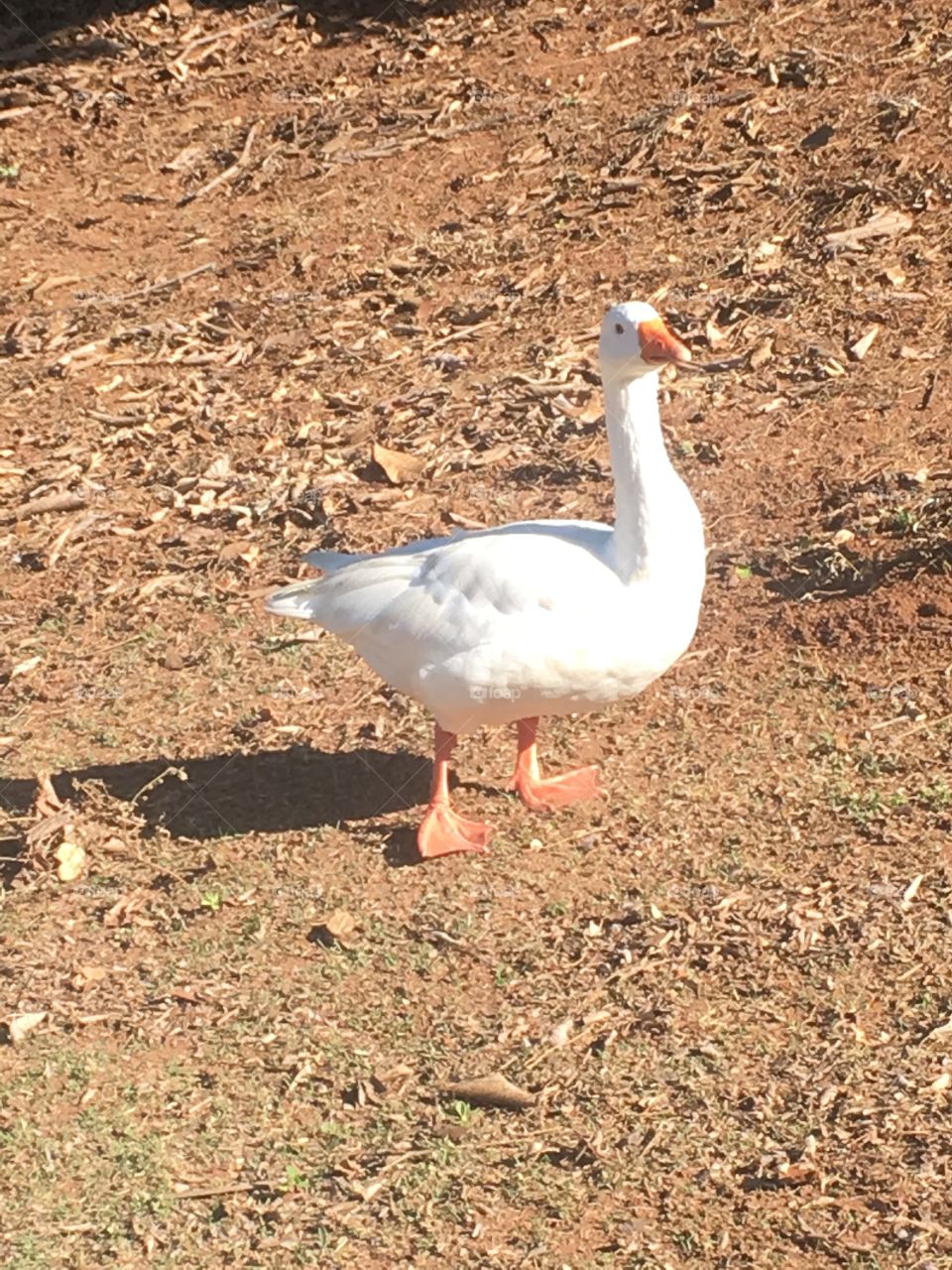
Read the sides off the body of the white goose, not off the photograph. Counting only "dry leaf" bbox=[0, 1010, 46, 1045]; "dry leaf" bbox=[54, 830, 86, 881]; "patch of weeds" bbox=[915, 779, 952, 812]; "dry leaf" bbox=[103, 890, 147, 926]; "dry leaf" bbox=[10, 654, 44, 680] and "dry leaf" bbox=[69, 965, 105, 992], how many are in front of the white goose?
1

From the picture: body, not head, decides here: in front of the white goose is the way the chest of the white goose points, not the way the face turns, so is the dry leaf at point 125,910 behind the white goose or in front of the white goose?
behind

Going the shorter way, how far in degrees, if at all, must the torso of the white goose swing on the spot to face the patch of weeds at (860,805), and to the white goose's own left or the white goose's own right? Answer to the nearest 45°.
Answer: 0° — it already faces it

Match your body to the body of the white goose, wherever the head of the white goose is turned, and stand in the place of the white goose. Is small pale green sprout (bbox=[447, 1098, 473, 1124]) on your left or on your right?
on your right

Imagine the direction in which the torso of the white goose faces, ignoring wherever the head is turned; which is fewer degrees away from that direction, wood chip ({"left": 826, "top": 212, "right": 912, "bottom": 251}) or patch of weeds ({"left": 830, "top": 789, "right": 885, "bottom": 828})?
the patch of weeds

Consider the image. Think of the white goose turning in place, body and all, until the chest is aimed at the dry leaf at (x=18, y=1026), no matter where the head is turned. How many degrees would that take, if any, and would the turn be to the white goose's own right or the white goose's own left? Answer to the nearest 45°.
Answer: approximately 135° to the white goose's own right

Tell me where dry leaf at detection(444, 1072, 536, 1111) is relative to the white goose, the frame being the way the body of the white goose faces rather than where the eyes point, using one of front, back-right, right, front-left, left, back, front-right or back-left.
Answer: right

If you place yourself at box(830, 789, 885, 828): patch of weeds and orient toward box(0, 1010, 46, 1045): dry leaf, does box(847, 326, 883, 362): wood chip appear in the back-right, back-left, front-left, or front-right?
back-right

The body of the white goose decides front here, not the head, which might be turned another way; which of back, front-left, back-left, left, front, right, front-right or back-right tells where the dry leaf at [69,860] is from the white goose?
back

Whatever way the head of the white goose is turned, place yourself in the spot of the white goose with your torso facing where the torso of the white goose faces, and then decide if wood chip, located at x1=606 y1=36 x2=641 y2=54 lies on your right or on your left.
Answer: on your left

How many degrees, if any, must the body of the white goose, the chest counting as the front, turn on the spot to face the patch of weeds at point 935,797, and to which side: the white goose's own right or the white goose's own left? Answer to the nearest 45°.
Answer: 0° — it already faces it

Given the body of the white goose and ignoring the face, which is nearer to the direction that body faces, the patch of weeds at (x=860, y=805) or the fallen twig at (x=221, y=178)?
the patch of weeds

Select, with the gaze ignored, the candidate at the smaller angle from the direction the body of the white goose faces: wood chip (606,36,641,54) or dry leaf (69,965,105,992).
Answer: the wood chip

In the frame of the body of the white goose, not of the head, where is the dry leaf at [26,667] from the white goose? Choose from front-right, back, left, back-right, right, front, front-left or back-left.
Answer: back-left

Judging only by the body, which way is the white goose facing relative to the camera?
to the viewer's right

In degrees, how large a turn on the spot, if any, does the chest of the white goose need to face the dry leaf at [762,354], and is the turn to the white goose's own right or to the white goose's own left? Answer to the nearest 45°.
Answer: approximately 90° to the white goose's own left
